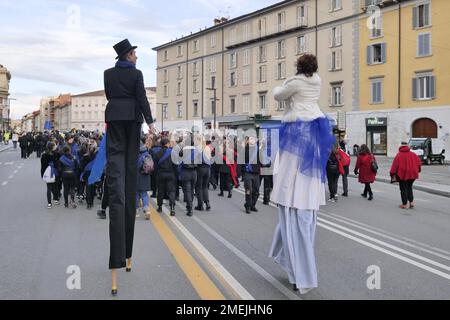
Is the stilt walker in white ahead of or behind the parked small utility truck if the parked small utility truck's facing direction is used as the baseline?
ahead

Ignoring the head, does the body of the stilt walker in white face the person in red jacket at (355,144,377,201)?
yes

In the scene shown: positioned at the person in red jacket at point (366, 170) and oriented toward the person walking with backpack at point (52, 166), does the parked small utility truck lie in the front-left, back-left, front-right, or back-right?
back-right

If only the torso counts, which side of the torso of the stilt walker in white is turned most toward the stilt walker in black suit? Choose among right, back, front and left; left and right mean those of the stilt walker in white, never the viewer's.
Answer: left

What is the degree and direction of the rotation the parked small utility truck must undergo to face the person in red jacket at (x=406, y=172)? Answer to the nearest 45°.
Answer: approximately 45° to its left

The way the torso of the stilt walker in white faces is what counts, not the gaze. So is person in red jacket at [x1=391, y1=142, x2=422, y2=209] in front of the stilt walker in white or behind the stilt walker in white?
in front

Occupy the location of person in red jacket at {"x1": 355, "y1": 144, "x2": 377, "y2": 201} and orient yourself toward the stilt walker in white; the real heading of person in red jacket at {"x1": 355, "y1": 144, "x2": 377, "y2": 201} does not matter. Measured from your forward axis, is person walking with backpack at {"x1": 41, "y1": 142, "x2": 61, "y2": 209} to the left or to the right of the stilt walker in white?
right

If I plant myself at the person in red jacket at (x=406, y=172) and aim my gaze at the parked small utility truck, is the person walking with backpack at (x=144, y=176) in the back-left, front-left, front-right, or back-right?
back-left

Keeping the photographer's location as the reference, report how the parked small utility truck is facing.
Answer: facing the viewer and to the left of the viewer

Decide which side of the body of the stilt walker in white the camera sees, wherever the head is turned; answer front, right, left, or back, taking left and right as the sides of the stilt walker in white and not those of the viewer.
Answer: back

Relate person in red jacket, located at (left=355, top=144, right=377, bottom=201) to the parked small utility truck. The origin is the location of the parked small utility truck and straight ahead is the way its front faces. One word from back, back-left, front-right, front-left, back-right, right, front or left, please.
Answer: front-left

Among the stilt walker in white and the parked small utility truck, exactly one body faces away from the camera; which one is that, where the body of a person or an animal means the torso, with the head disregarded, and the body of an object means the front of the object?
the stilt walker in white
